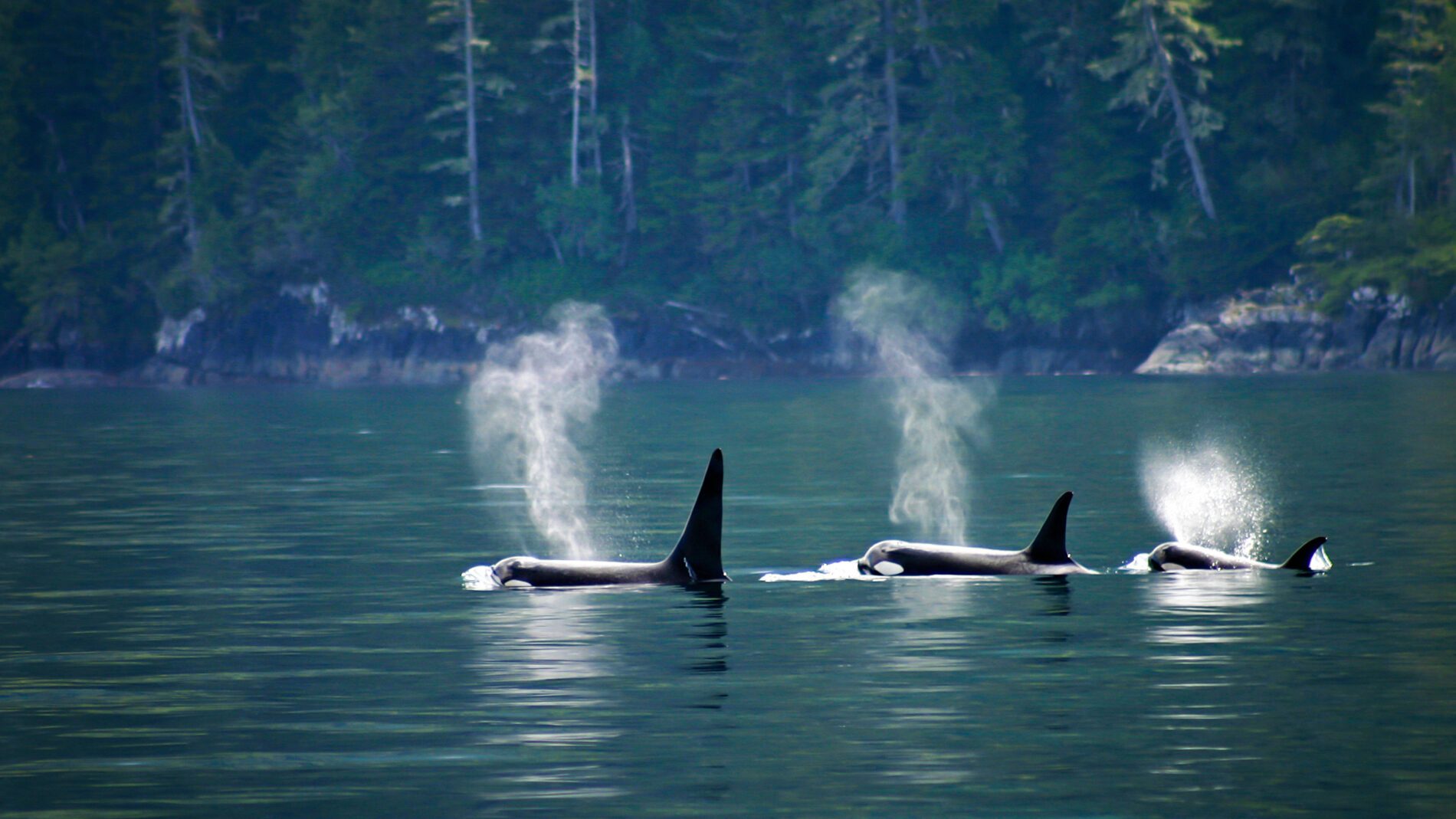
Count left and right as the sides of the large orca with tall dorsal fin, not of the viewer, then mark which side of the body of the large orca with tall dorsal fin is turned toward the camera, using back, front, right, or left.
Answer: left

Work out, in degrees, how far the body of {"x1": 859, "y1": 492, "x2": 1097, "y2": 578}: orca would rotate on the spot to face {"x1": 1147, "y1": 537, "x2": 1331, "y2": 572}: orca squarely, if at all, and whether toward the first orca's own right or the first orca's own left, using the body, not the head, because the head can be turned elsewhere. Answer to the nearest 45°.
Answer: approximately 180°

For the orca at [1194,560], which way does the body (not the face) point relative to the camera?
to the viewer's left

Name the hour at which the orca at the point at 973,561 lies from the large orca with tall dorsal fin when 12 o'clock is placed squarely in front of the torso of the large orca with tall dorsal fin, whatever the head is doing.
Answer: The orca is roughly at 6 o'clock from the large orca with tall dorsal fin.

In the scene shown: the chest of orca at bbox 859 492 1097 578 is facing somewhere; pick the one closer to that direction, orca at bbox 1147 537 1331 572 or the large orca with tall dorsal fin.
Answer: the large orca with tall dorsal fin

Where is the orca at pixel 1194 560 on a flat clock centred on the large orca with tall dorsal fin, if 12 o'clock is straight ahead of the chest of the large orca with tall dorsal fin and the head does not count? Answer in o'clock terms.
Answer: The orca is roughly at 6 o'clock from the large orca with tall dorsal fin.

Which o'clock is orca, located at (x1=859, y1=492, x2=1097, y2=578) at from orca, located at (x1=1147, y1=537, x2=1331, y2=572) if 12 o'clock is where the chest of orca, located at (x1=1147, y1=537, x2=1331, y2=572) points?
orca, located at (x1=859, y1=492, x2=1097, y2=578) is roughly at 11 o'clock from orca, located at (x1=1147, y1=537, x2=1331, y2=572).

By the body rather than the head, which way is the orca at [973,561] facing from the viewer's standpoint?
to the viewer's left
